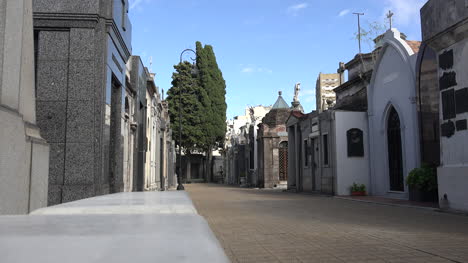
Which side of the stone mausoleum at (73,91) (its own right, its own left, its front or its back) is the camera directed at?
right

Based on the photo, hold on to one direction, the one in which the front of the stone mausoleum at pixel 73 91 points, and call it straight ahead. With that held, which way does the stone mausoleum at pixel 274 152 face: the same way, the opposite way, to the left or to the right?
to the right

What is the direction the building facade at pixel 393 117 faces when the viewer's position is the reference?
facing the viewer and to the left of the viewer

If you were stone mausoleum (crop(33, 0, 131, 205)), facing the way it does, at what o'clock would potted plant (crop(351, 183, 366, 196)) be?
The potted plant is roughly at 11 o'clock from the stone mausoleum.

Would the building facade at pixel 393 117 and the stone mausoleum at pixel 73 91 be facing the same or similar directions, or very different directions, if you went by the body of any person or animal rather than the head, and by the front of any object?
very different directions

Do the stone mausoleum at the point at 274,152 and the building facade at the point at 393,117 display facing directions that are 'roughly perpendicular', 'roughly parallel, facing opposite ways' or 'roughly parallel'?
roughly perpendicular

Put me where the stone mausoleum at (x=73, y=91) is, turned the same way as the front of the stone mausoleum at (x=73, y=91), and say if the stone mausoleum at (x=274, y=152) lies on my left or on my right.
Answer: on my left

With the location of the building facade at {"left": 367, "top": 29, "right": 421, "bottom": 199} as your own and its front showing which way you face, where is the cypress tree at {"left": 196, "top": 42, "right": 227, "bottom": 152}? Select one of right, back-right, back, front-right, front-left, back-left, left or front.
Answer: right

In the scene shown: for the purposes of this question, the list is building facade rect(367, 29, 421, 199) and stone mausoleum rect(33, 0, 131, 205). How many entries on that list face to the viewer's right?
1

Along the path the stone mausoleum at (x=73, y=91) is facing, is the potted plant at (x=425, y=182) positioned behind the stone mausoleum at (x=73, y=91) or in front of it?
in front
